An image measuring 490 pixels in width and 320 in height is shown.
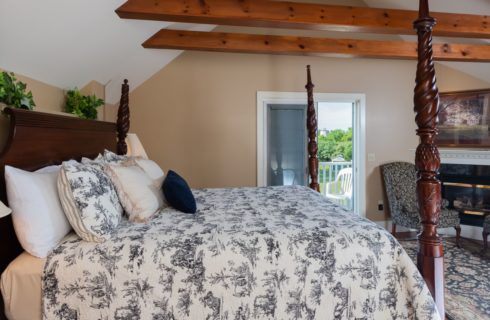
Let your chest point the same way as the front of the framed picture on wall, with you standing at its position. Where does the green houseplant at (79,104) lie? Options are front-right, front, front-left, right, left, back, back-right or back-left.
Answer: front

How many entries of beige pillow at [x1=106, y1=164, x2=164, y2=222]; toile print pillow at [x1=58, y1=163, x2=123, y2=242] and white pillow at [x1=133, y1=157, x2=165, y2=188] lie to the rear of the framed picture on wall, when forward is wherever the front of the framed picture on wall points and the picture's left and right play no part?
0

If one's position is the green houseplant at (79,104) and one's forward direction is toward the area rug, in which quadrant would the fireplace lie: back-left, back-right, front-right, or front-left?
front-left

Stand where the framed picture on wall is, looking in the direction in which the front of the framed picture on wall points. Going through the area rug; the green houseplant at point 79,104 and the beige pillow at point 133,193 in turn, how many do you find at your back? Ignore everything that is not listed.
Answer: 0

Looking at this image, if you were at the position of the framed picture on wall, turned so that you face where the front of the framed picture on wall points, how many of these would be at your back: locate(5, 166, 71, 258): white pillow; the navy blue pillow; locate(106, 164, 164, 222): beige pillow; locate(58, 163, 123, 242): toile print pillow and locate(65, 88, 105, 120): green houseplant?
0

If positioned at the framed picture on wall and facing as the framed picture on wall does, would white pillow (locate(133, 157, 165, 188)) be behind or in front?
in front

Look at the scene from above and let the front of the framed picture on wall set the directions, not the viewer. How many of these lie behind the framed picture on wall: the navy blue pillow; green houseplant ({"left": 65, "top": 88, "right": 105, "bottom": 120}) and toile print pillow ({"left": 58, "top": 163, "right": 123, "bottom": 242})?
0

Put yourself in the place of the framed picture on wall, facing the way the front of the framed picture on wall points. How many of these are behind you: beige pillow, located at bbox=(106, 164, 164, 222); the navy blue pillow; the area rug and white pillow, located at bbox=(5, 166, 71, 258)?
0

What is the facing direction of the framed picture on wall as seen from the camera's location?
facing the viewer and to the left of the viewer
